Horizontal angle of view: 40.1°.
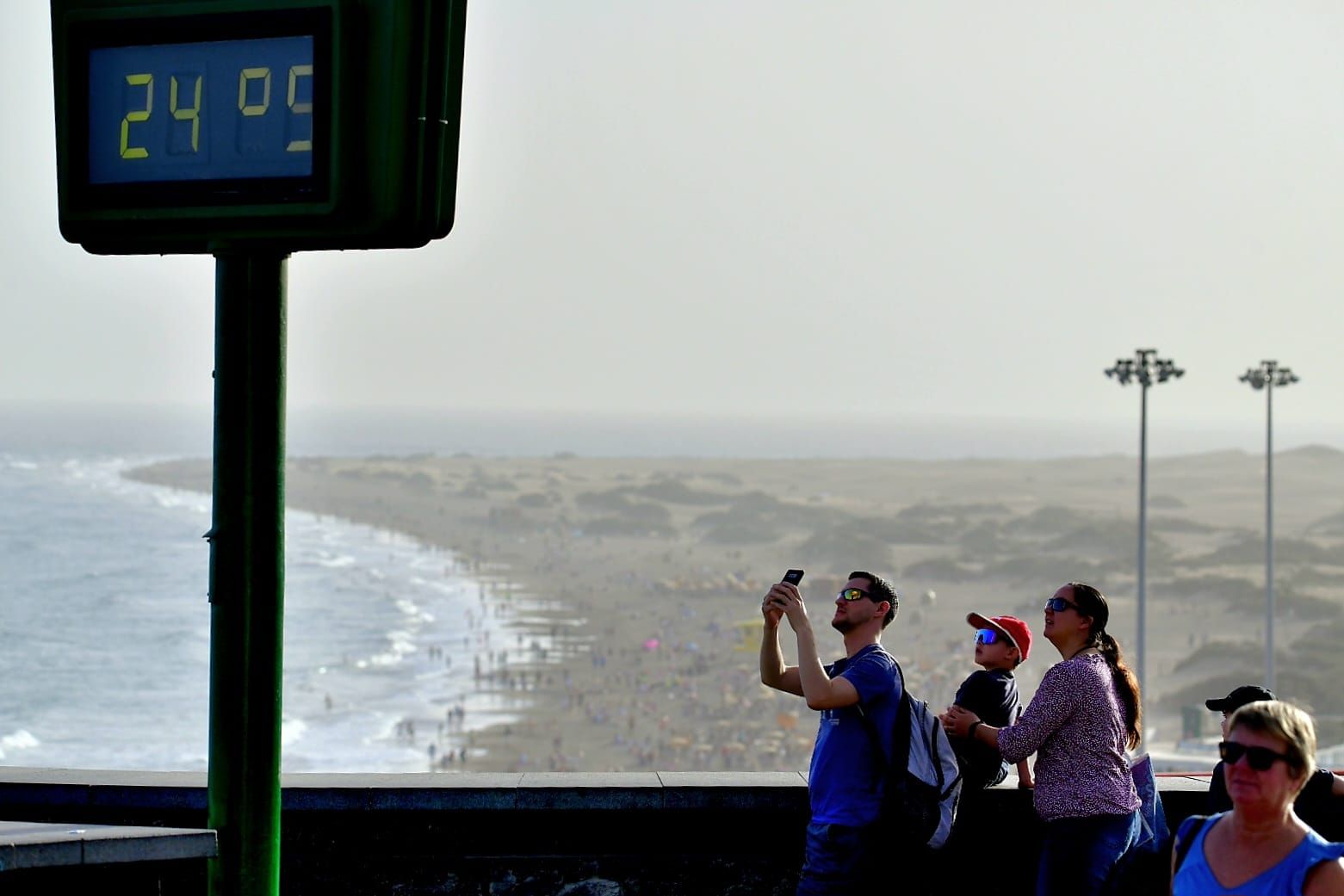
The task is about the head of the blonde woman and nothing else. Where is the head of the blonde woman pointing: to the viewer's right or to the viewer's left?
to the viewer's left

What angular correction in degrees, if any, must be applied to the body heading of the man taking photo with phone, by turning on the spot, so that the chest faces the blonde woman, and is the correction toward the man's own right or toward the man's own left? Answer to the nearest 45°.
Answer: approximately 135° to the man's own left

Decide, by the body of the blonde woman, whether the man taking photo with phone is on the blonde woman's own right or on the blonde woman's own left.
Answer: on the blonde woman's own right

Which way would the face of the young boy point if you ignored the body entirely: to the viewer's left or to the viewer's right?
to the viewer's left

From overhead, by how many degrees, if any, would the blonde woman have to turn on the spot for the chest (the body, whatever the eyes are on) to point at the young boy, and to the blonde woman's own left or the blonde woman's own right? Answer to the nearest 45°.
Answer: approximately 135° to the blonde woman's own right

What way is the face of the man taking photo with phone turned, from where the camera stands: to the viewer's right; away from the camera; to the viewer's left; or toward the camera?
to the viewer's left

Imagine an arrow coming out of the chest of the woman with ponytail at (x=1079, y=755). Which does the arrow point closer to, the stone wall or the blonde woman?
the stone wall

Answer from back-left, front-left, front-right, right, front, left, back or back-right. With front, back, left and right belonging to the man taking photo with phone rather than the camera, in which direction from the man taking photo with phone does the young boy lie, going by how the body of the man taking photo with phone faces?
back-right

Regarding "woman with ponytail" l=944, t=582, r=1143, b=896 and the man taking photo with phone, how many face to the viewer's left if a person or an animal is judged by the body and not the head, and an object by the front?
2

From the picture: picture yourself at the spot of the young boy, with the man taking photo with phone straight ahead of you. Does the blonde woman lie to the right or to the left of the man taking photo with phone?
left

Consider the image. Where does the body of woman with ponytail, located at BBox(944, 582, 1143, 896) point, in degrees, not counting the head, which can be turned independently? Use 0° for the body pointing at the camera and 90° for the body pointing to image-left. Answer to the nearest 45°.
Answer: approximately 90°

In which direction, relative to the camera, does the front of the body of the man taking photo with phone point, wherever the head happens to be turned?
to the viewer's left
